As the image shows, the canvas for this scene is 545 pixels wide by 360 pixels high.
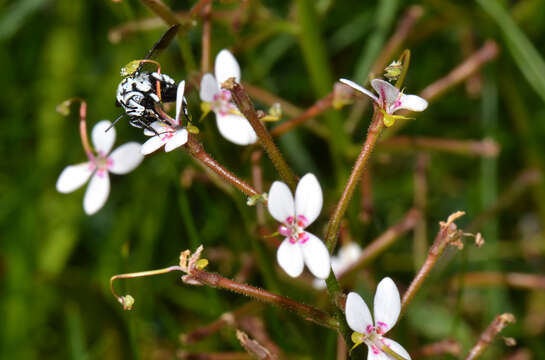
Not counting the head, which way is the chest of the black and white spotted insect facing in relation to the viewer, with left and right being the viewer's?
facing the viewer and to the left of the viewer

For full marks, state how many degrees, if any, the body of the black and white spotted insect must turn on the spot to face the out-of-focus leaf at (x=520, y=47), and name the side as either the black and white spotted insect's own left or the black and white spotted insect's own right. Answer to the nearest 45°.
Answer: approximately 180°
